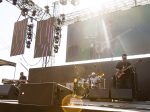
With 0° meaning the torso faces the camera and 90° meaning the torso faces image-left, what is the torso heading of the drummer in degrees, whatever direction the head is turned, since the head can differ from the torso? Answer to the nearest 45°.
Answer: approximately 0°

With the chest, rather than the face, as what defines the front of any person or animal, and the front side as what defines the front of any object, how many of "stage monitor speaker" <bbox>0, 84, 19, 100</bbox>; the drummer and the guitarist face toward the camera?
2

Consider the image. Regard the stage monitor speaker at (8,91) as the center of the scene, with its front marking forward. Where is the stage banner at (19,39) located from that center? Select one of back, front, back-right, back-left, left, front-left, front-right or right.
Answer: front-left

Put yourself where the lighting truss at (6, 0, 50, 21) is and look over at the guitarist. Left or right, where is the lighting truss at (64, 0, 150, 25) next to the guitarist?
left

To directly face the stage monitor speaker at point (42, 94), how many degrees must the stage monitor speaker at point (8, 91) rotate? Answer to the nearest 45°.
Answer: approximately 135° to its right

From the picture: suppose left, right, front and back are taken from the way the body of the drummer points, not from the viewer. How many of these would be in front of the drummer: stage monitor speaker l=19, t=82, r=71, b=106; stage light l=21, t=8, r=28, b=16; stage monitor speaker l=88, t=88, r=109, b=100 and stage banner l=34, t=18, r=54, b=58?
2

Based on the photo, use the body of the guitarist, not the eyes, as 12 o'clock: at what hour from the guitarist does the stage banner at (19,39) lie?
The stage banner is roughly at 4 o'clock from the guitarist.

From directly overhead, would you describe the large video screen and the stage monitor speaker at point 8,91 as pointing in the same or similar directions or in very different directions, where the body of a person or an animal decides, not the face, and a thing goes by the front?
very different directions

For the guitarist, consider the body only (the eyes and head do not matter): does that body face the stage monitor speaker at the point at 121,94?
yes
